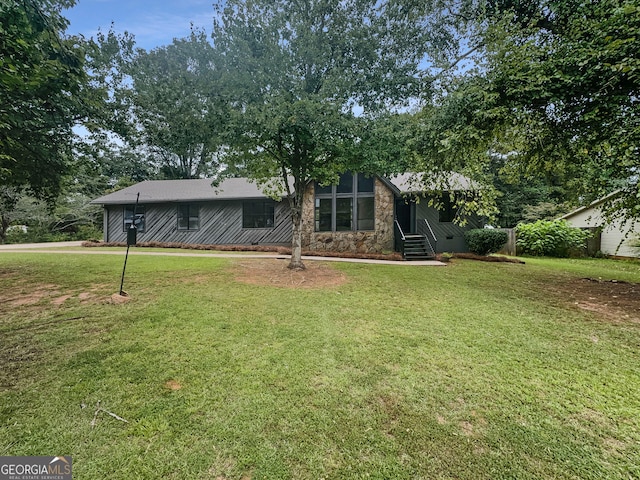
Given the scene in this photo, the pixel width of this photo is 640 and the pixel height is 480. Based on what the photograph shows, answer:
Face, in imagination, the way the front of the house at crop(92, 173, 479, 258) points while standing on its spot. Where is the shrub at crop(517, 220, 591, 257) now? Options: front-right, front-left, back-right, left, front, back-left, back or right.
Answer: left

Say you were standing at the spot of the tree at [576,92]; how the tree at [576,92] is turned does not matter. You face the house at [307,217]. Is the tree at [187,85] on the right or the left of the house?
left

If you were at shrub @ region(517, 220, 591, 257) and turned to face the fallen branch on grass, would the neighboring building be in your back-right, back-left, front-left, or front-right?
back-left

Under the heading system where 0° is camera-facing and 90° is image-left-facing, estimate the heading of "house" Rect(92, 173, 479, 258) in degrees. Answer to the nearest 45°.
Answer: approximately 0°

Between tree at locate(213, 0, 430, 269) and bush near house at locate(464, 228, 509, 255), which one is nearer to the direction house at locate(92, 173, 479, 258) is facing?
the tree

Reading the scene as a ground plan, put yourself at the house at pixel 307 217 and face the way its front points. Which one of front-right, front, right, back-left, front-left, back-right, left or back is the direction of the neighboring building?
left

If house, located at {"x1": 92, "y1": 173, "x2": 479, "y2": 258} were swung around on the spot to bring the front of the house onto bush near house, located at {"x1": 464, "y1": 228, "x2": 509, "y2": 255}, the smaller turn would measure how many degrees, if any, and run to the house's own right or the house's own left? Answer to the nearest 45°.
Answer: approximately 45° to the house's own left

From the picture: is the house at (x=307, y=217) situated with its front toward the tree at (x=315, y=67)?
yes

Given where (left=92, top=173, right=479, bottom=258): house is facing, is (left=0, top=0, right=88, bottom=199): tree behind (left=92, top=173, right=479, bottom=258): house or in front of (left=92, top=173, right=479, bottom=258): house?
in front

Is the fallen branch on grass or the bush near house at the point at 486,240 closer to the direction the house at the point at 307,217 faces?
the fallen branch on grass
